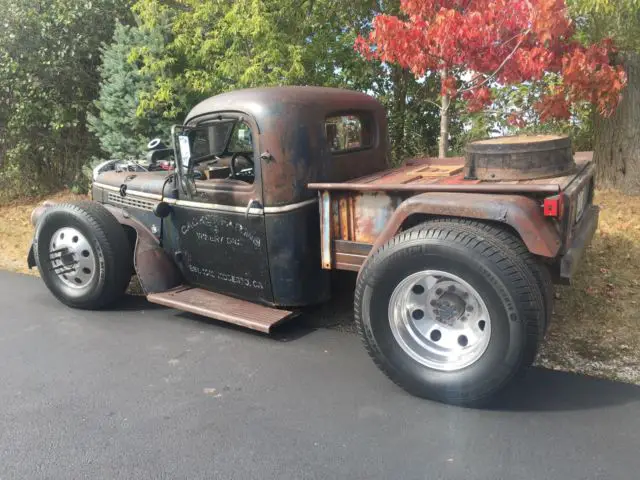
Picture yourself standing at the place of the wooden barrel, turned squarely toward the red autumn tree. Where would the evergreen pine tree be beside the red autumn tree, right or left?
left

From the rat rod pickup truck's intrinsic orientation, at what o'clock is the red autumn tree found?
The red autumn tree is roughly at 3 o'clock from the rat rod pickup truck.

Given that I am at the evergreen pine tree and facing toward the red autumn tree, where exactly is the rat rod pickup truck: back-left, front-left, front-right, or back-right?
front-right

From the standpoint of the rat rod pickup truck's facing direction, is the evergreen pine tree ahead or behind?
ahead

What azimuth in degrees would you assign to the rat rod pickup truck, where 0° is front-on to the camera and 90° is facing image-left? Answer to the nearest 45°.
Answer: approximately 135°
